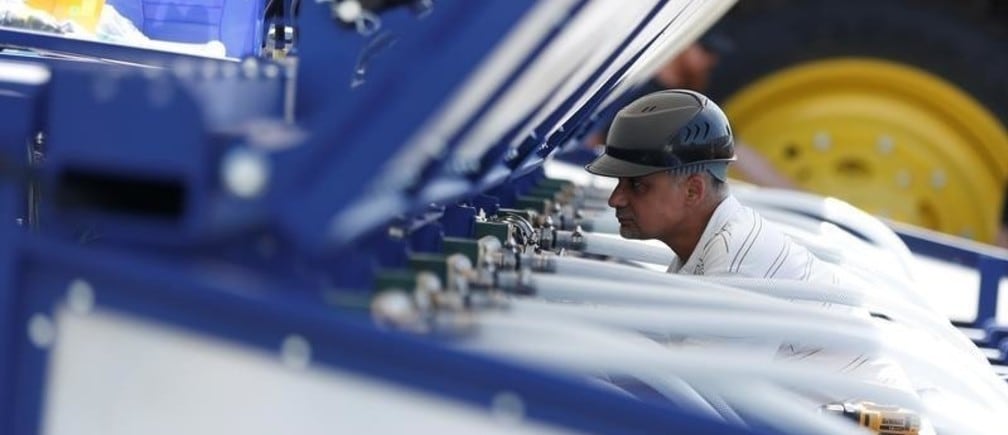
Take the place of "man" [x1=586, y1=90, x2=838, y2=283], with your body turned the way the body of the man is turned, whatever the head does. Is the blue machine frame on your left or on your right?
on your left

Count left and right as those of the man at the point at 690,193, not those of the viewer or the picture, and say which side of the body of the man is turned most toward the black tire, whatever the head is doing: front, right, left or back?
right

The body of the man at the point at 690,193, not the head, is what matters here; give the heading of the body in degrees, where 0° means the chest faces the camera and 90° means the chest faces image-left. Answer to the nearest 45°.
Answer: approximately 90°

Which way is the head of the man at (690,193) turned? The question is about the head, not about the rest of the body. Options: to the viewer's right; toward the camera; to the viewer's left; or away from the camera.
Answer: to the viewer's left

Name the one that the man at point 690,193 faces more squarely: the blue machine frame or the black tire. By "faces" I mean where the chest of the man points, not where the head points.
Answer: the blue machine frame
